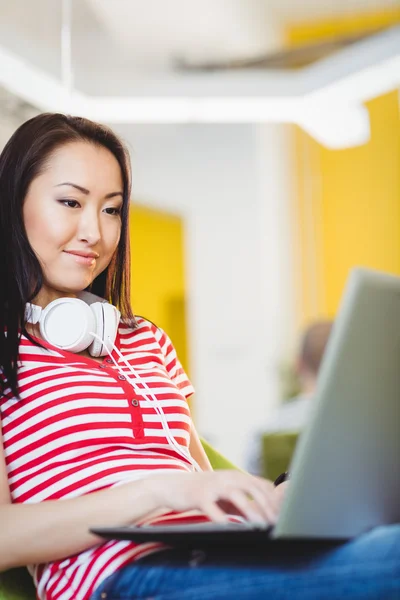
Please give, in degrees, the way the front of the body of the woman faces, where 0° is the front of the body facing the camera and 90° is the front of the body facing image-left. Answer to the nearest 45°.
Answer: approximately 315°

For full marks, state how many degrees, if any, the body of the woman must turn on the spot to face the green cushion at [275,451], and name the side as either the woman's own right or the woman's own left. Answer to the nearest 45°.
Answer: approximately 135° to the woman's own left

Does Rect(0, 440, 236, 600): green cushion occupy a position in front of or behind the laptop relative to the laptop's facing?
in front

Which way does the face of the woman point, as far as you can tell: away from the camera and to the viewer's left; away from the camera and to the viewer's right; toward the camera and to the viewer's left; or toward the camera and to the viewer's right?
toward the camera and to the viewer's right

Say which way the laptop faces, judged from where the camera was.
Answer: facing away from the viewer and to the left of the viewer

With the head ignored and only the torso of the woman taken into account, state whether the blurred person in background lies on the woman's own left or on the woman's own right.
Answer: on the woman's own left

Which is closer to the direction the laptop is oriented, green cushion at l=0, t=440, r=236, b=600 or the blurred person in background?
the green cushion

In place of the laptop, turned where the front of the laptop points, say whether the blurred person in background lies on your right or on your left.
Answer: on your right
